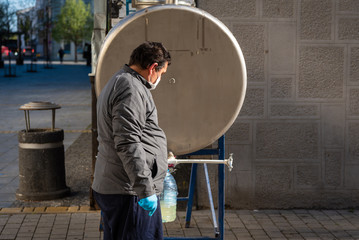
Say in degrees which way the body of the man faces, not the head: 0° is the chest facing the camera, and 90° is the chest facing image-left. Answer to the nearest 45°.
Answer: approximately 270°

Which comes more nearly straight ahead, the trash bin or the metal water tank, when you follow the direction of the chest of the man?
the metal water tank
